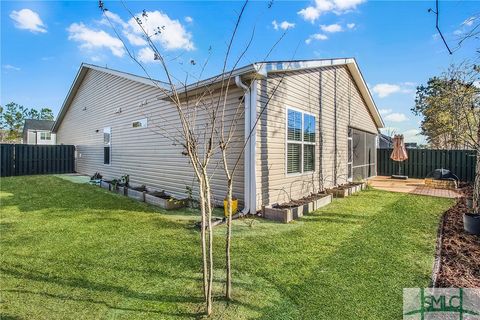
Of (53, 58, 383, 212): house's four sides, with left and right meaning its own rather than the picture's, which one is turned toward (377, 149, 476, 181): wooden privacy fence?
right

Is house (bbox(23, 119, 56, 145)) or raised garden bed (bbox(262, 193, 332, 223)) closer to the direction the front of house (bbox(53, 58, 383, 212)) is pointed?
the house

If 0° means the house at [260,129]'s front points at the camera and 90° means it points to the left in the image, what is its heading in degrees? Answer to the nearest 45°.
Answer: approximately 135°

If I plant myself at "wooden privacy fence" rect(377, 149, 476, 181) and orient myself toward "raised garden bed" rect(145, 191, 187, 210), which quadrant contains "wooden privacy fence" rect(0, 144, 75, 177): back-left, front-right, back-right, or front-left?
front-right

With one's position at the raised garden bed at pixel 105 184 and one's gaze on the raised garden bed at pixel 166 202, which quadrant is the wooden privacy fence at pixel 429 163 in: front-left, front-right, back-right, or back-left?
front-left

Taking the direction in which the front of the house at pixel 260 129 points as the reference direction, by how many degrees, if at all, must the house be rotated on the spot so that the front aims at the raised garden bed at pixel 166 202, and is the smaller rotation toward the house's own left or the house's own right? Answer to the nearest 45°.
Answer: approximately 90° to the house's own left
